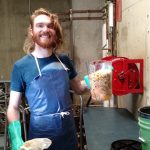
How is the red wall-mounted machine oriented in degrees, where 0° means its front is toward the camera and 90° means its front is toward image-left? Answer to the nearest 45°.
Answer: approximately 45°

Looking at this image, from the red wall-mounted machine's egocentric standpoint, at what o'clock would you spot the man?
The man is roughly at 12 o'clock from the red wall-mounted machine.

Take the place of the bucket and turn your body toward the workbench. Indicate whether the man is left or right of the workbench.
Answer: left

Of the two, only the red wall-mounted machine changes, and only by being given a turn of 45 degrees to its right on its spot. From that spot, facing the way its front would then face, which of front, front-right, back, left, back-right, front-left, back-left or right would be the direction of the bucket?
left
